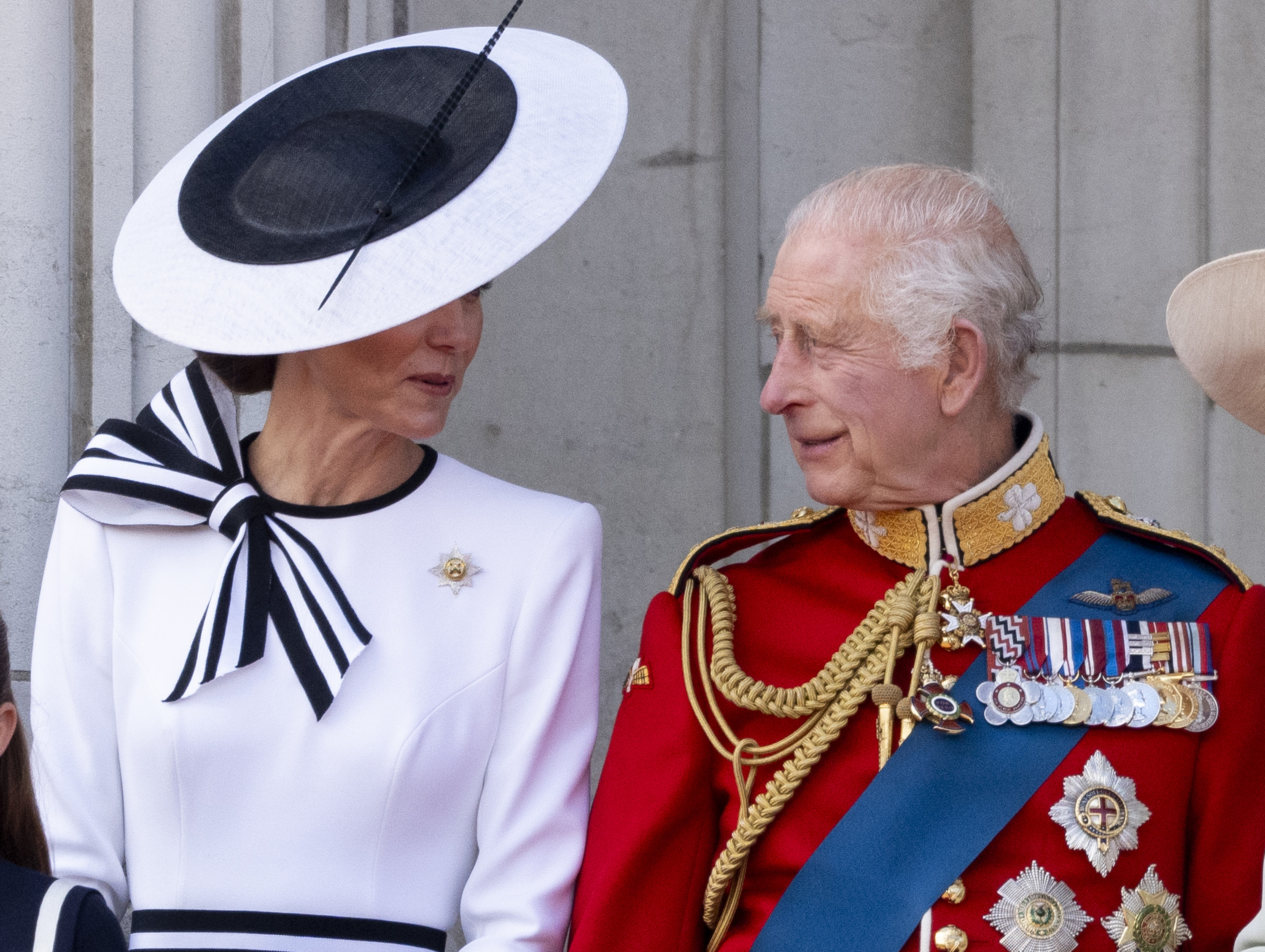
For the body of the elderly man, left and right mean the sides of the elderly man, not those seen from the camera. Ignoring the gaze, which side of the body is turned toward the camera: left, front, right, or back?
front

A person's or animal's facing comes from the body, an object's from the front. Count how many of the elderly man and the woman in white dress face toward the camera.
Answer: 2

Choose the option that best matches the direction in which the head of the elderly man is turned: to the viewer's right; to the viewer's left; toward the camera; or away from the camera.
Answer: to the viewer's left

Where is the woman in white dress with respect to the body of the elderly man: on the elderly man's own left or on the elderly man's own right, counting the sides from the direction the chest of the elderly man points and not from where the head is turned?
on the elderly man's own right

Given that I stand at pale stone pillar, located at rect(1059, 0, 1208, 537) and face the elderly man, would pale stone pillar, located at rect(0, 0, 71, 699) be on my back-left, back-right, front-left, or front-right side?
front-right

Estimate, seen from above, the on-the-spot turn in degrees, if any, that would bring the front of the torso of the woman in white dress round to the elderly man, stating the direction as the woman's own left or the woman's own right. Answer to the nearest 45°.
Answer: approximately 90° to the woman's own left

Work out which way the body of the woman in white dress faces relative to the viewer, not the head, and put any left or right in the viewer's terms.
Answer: facing the viewer

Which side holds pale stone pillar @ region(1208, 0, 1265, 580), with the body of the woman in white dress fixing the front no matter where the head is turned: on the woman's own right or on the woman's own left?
on the woman's own left
